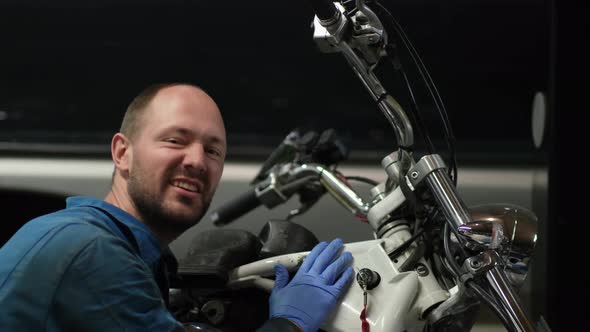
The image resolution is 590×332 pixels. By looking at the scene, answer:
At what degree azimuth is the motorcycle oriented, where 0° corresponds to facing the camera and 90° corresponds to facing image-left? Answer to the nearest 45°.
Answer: approximately 270°
